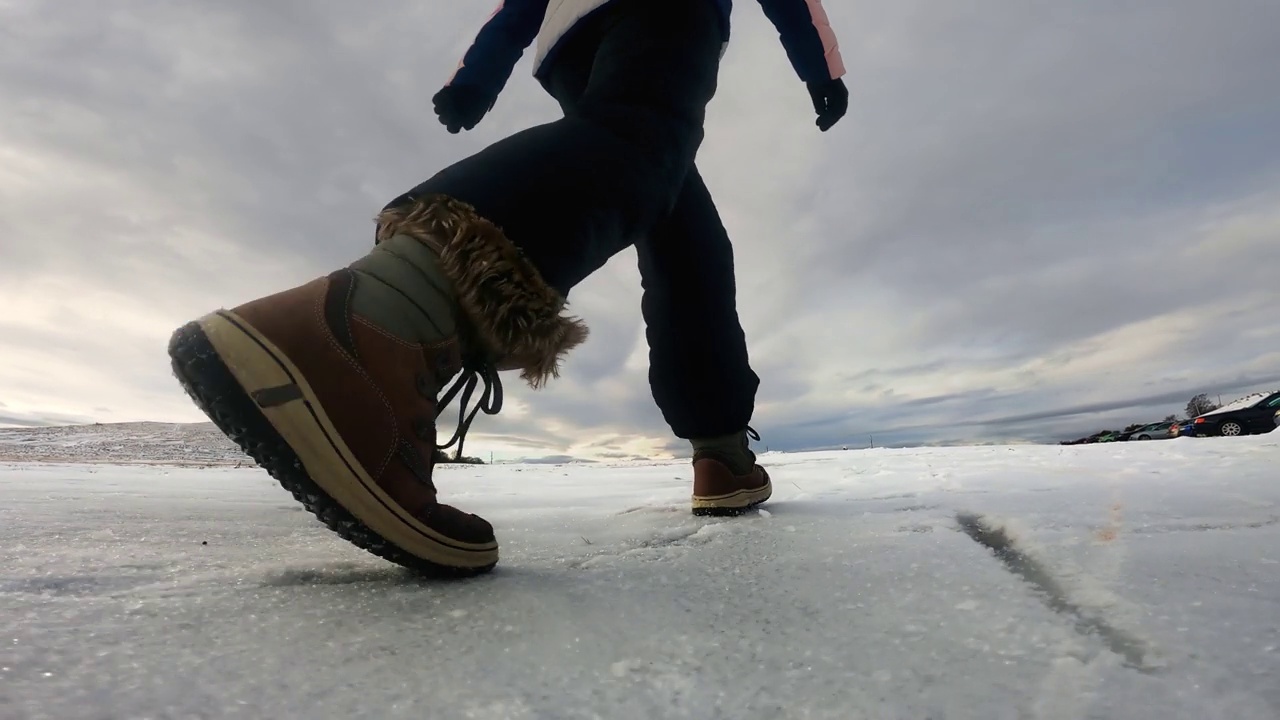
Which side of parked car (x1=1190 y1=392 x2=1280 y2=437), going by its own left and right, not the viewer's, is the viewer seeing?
left

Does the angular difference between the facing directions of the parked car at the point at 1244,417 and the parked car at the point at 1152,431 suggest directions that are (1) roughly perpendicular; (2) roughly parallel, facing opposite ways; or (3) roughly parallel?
roughly parallel

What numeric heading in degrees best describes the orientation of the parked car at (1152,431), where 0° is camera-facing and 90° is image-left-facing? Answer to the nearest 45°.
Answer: approximately 90°

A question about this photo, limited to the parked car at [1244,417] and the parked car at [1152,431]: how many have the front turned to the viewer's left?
2
